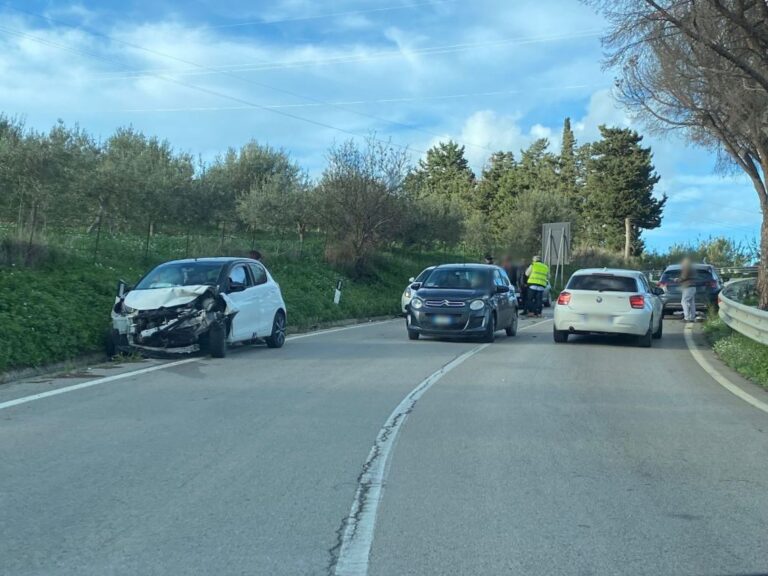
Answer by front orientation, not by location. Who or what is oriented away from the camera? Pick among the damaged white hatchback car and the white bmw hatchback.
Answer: the white bmw hatchback

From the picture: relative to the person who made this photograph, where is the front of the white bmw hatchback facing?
facing away from the viewer

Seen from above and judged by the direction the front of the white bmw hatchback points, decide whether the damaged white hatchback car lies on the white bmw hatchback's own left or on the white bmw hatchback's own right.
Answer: on the white bmw hatchback's own left

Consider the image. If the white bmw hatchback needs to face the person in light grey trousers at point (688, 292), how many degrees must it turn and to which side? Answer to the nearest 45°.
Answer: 0° — it already faces them

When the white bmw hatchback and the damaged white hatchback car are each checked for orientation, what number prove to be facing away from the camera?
1

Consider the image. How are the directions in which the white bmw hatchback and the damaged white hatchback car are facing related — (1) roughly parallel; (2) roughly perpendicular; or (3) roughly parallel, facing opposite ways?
roughly parallel, facing opposite ways

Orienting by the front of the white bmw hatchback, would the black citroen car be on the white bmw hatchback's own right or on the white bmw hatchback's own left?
on the white bmw hatchback's own left

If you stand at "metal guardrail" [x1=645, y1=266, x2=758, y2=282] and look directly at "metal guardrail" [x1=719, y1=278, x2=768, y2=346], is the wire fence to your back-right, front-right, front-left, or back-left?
front-right

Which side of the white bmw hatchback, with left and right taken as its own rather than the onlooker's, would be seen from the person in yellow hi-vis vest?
front

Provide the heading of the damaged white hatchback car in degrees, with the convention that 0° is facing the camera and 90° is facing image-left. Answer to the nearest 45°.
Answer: approximately 45°

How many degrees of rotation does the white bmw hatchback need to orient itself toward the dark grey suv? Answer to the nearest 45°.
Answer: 0° — it already faces it

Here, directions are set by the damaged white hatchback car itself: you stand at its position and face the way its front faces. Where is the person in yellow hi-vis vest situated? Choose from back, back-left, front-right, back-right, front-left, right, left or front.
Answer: back

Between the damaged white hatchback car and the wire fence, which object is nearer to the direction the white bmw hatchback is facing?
the wire fence

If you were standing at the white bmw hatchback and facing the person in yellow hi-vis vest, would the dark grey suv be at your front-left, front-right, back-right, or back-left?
front-right

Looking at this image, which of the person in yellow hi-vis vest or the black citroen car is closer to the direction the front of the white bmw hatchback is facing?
the person in yellow hi-vis vest

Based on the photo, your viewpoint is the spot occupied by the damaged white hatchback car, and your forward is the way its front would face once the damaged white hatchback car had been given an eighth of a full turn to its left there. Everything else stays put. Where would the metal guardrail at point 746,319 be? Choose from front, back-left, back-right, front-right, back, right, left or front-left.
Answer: left

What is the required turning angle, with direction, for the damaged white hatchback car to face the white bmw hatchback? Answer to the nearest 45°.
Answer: approximately 135° to its left
